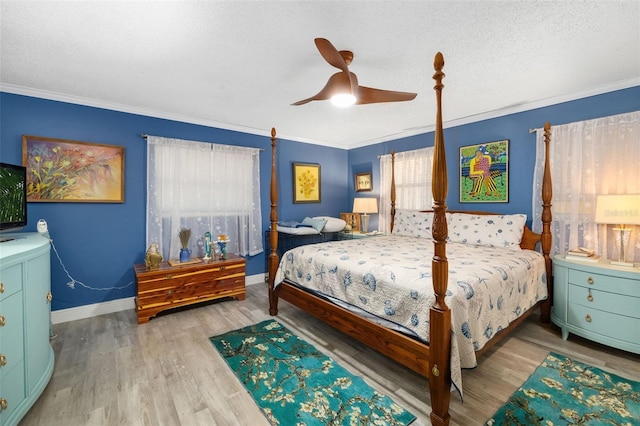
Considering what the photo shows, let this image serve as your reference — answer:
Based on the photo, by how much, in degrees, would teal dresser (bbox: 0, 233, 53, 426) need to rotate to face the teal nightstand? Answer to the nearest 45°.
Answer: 0° — it already faces it

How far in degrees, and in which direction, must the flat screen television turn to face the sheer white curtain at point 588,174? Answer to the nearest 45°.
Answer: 0° — it already faces it

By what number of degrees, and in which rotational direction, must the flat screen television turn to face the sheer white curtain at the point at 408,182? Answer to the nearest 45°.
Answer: approximately 45° to its left

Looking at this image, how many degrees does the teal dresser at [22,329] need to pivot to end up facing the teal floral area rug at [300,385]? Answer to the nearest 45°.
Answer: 0° — it already faces it

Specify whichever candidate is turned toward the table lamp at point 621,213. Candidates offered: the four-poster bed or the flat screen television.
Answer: the flat screen television

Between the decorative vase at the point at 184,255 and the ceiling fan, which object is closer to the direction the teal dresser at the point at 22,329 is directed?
the ceiling fan

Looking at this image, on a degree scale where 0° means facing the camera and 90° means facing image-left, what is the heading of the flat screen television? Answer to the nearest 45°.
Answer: approximately 315°

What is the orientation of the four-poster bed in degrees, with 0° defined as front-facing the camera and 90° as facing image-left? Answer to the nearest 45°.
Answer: approximately 45°

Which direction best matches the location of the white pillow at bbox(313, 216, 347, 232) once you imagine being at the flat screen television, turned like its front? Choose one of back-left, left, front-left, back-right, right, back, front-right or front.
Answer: front-left

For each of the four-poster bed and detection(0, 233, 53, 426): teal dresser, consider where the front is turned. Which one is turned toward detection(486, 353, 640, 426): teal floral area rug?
the teal dresser
